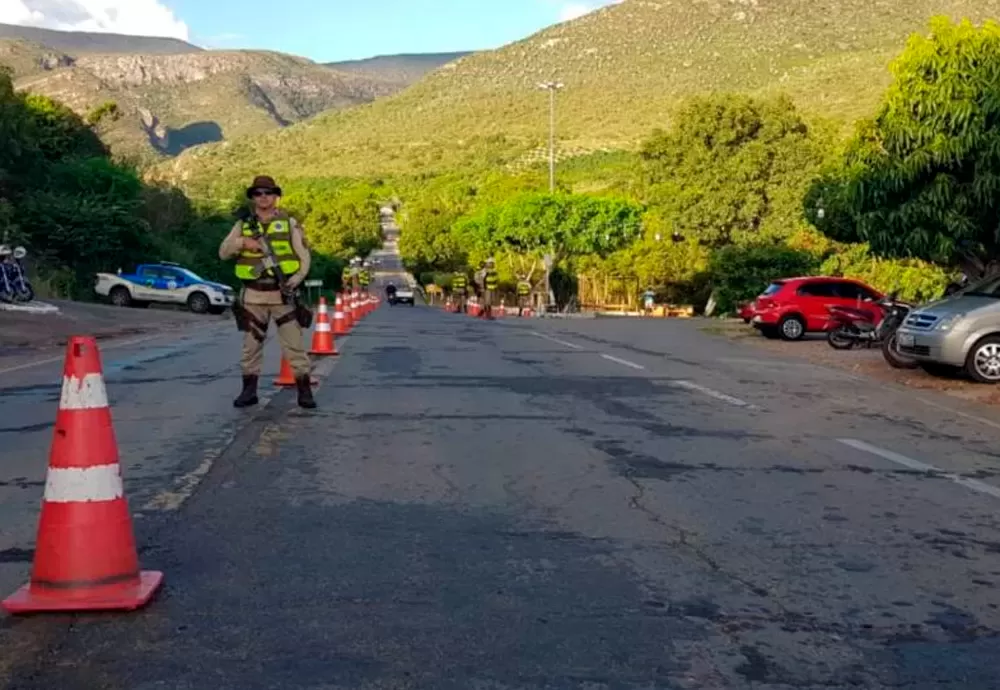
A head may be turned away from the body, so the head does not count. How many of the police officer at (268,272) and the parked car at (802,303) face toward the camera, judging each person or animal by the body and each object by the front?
1

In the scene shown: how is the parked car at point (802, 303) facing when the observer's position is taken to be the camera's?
facing away from the viewer and to the right of the viewer

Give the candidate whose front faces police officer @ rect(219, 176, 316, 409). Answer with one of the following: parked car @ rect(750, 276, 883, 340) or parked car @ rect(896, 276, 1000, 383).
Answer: parked car @ rect(896, 276, 1000, 383)

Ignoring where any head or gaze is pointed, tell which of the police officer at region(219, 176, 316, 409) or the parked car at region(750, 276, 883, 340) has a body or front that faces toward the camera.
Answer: the police officer

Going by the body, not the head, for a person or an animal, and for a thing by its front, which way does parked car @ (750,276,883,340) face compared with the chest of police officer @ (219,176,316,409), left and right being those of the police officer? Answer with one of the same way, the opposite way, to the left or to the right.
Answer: to the left

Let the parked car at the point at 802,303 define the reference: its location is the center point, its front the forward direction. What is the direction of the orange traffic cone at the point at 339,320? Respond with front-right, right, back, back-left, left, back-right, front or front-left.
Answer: back

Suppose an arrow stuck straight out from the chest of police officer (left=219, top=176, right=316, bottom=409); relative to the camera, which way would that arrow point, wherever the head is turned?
toward the camera

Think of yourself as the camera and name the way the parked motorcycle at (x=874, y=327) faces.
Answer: facing the viewer and to the right of the viewer
